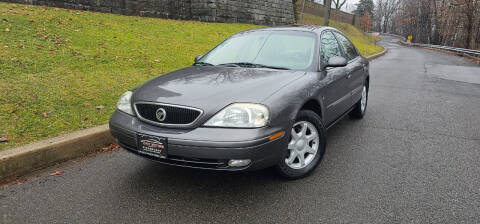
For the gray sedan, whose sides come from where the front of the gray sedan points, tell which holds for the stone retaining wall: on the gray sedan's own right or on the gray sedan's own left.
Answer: on the gray sedan's own right

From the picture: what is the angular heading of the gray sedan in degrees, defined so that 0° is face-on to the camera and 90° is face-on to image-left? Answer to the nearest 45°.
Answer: approximately 45°

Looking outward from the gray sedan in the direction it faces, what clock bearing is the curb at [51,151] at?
The curb is roughly at 2 o'clock from the gray sedan.

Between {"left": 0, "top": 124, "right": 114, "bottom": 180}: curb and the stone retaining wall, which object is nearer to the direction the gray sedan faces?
the curb
